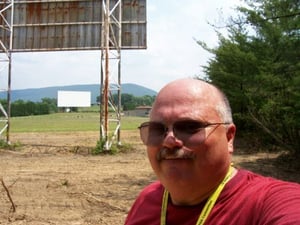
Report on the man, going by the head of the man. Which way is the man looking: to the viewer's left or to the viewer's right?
to the viewer's left

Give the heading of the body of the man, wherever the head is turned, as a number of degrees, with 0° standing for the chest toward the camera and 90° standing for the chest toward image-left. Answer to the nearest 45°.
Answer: approximately 45°
